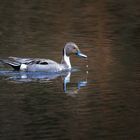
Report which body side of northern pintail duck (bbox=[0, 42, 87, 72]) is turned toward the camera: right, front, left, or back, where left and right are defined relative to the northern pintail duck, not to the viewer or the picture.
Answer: right
